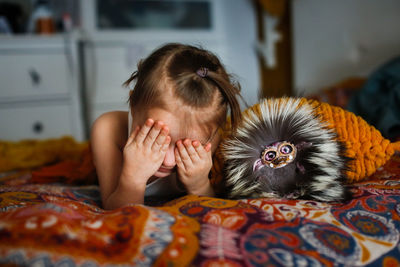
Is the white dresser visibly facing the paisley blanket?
yes

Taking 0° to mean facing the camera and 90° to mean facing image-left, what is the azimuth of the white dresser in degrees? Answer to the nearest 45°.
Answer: approximately 0°

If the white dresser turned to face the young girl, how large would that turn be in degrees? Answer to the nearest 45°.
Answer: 0° — it already faces them
